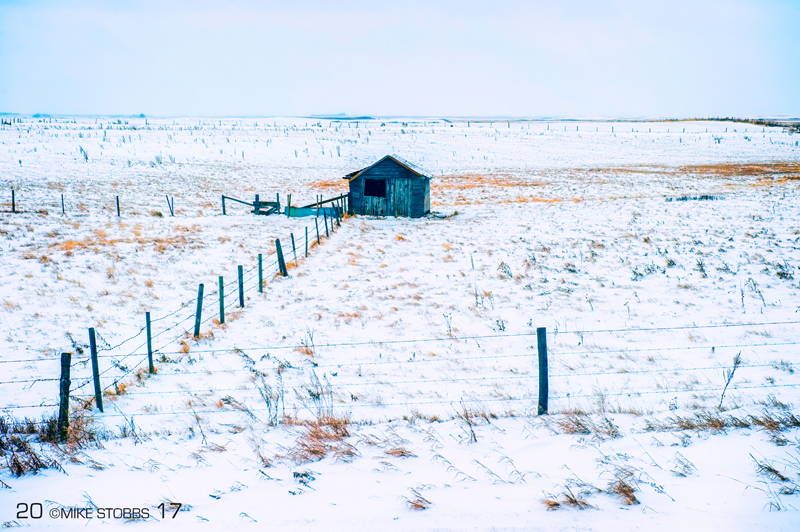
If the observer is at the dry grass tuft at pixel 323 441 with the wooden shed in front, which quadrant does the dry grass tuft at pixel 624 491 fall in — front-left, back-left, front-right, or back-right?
back-right

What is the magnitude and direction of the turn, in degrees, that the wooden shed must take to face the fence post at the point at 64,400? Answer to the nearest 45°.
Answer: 0° — it already faces it

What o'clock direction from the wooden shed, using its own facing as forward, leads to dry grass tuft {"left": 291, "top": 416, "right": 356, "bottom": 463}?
The dry grass tuft is roughly at 12 o'clock from the wooden shed.

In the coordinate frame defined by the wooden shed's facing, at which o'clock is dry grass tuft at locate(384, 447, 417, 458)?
The dry grass tuft is roughly at 12 o'clock from the wooden shed.

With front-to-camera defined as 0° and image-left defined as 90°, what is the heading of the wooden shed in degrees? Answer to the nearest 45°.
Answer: approximately 0°

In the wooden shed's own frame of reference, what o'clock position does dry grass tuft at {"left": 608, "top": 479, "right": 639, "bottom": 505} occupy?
The dry grass tuft is roughly at 12 o'clock from the wooden shed.

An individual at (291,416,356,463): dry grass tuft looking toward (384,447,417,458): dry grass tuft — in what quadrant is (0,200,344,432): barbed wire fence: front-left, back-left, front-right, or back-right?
back-left

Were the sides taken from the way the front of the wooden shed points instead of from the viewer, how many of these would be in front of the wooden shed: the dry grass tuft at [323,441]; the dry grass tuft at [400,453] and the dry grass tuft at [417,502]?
3

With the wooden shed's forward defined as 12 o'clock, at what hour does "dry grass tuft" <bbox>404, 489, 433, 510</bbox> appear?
The dry grass tuft is roughly at 12 o'clock from the wooden shed.
